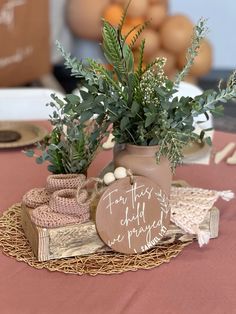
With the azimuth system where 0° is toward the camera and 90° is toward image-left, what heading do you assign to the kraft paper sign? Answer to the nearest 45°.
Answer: approximately 0°

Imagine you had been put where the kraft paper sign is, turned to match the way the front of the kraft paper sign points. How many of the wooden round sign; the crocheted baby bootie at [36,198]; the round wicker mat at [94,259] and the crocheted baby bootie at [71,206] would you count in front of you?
4

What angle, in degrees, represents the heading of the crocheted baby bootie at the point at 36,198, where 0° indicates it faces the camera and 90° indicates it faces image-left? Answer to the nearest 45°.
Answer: approximately 45°

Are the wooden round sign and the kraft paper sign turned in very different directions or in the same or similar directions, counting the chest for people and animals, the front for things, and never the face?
same or similar directions

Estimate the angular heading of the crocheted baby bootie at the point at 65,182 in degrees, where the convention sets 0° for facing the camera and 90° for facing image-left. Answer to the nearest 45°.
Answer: approximately 45°

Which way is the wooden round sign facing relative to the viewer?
toward the camera

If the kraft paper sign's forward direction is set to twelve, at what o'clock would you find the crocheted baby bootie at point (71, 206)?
The crocheted baby bootie is roughly at 12 o'clock from the kraft paper sign.

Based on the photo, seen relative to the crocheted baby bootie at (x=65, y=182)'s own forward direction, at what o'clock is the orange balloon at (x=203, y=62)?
The orange balloon is roughly at 5 o'clock from the crocheted baby bootie.

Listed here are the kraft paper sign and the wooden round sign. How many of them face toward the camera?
2

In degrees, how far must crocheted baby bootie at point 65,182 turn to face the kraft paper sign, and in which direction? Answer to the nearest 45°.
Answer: approximately 135° to its right

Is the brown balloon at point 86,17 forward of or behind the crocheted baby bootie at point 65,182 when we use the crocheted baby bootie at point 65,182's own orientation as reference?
behind

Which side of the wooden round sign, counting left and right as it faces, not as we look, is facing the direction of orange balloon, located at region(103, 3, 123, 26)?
back
